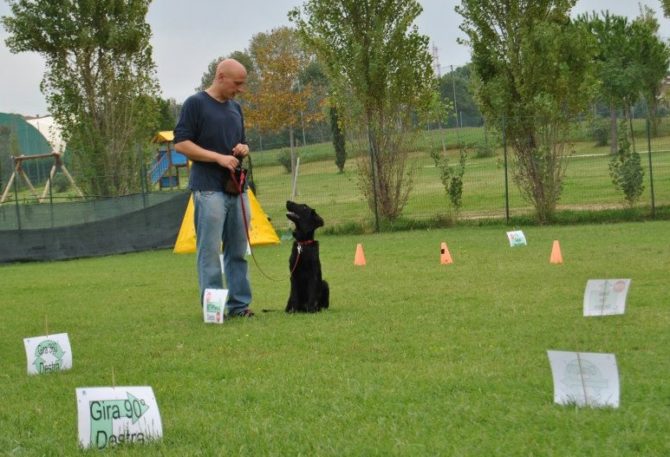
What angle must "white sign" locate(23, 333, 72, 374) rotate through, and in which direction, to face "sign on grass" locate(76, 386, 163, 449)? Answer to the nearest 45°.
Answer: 0° — it already faces it

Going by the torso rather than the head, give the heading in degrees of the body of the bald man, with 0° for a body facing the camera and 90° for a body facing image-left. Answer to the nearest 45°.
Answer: approximately 315°

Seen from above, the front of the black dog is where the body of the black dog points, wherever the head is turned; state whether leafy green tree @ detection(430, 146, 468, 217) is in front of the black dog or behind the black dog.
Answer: behind

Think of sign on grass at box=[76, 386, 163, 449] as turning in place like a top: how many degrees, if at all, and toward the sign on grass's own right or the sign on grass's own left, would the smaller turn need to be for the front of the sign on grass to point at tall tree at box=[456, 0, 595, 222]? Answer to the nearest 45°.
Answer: approximately 135° to the sign on grass's own left

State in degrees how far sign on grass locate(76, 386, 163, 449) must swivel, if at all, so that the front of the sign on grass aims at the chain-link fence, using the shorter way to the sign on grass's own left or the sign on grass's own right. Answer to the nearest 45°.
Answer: approximately 135° to the sign on grass's own left

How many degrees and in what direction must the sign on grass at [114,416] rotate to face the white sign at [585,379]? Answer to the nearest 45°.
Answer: approximately 90° to its left

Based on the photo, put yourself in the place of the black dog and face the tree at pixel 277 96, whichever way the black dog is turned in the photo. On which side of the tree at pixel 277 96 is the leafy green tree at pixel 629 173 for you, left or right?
right

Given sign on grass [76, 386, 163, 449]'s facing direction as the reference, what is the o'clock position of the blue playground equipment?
The blue playground equipment is roughly at 6 o'clock from the sign on grass.
